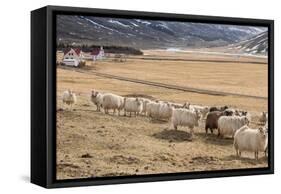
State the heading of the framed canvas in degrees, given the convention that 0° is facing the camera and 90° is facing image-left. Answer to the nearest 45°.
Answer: approximately 315°
